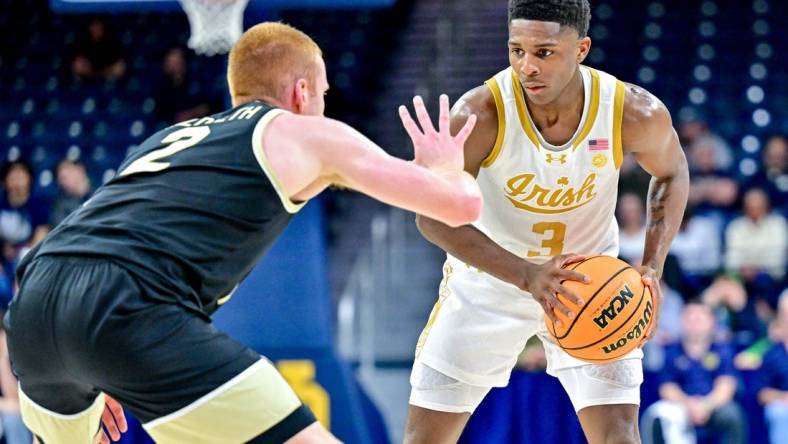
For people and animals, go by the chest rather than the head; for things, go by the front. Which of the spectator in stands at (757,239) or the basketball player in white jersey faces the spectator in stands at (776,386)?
the spectator in stands at (757,239)

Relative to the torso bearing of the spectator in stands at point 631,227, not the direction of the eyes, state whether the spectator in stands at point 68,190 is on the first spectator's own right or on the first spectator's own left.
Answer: on the first spectator's own right

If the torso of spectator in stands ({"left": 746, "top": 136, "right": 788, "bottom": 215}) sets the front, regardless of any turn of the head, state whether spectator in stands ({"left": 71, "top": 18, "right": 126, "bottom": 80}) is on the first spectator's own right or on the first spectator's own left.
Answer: on the first spectator's own right

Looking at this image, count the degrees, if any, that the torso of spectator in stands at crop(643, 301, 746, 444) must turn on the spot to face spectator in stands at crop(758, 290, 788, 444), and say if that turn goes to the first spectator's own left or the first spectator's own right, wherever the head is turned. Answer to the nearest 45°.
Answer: approximately 135° to the first spectator's own left

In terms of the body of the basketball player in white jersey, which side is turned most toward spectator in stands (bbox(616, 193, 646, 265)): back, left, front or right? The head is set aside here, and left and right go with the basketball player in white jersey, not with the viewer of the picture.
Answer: back

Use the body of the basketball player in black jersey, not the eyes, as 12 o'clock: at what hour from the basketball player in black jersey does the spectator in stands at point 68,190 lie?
The spectator in stands is roughly at 10 o'clock from the basketball player in black jersey.
